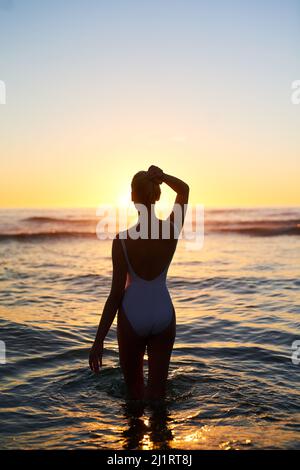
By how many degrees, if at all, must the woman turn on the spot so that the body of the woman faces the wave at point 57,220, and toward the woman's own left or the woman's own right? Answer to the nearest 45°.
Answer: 0° — they already face it

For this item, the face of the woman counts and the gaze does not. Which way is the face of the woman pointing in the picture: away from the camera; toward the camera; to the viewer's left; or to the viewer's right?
away from the camera

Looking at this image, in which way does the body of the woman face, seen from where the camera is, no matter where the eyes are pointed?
away from the camera

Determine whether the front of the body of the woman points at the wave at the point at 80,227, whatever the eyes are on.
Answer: yes

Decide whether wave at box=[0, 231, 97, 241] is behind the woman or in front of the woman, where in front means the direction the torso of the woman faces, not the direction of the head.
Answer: in front
